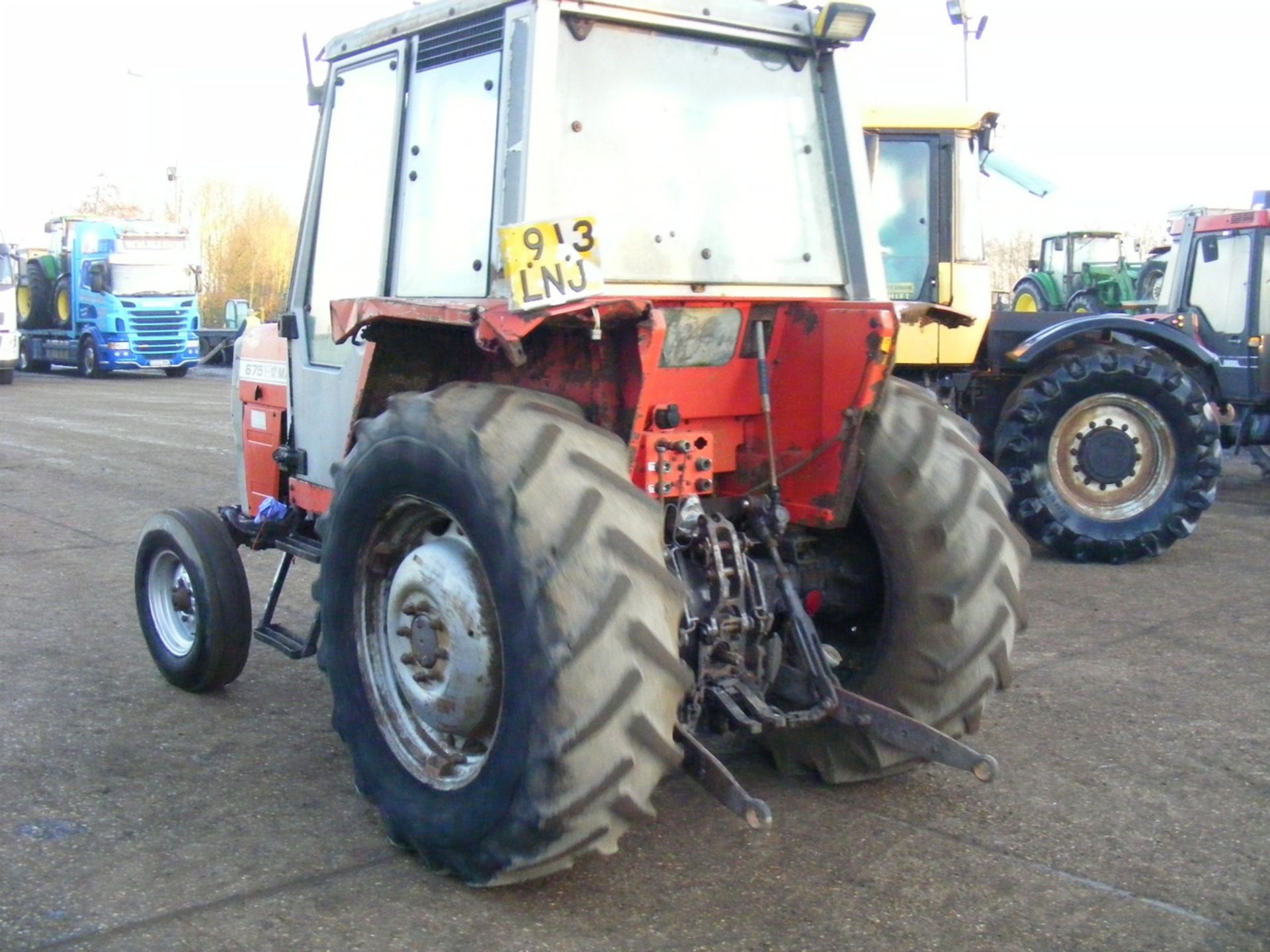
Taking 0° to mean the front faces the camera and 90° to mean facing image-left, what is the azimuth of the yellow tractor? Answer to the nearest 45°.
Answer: approximately 90°

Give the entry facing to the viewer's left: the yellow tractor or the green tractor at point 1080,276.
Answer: the yellow tractor

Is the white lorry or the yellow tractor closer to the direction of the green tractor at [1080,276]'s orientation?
the yellow tractor

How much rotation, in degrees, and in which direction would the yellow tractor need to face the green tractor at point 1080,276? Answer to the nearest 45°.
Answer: approximately 90° to its right

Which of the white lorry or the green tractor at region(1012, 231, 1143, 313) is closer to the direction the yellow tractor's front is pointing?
the white lorry

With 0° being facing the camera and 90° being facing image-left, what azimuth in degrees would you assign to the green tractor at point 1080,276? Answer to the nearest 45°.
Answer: approximately 315°
